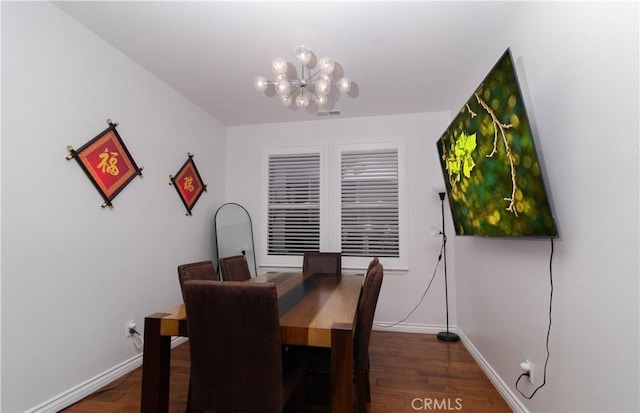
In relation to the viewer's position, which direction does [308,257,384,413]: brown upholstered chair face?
facing to the left of the viewer

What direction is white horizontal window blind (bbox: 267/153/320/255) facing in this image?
toward the camera

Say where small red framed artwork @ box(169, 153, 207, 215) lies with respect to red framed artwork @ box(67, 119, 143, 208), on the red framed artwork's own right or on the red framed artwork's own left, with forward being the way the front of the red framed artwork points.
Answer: on the red framed artwork's own left

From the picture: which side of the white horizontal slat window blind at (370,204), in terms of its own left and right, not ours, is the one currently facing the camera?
front

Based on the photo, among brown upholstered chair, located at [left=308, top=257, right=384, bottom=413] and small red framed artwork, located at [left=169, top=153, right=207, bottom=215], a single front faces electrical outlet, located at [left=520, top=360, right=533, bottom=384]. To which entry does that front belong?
the small red framed artwork

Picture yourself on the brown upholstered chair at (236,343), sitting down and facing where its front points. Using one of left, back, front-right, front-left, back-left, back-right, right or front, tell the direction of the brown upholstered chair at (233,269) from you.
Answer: front

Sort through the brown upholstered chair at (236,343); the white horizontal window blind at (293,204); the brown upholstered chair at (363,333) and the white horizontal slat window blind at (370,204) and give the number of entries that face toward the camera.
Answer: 2

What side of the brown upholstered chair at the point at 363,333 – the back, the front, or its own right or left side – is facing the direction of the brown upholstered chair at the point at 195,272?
front

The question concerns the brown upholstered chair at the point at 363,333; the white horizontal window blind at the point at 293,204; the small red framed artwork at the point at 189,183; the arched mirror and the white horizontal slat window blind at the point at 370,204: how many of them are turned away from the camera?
0

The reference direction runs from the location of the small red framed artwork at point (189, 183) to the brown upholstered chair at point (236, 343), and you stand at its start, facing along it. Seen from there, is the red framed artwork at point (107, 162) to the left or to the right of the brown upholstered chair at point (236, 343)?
right

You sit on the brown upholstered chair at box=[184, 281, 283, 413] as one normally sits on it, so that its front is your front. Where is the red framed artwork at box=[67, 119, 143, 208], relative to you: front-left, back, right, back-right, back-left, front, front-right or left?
front-left

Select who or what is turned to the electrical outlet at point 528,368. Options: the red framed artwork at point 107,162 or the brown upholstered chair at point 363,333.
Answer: the red framed artwork

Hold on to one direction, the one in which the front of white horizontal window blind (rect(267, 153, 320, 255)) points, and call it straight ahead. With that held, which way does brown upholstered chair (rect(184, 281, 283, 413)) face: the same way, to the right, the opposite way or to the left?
the opposite way

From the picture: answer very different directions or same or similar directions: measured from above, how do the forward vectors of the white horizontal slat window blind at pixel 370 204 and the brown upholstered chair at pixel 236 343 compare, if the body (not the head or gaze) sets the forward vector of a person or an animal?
very different directions

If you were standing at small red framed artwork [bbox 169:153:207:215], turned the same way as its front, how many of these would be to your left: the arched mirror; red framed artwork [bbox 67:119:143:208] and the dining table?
1

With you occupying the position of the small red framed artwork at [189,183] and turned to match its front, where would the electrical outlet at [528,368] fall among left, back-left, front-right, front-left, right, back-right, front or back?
front

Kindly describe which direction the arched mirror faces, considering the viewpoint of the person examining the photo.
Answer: facing the viewer and to the right of the viewer

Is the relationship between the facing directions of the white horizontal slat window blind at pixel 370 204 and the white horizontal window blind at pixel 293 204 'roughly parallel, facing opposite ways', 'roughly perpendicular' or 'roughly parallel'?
roughly parallel

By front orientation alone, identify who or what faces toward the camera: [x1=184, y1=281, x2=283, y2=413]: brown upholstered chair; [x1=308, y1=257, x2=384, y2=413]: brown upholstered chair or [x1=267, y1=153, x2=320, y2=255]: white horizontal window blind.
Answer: the white horizontal window blind

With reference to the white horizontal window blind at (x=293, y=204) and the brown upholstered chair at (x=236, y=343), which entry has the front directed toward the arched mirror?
the brown upholstered chair

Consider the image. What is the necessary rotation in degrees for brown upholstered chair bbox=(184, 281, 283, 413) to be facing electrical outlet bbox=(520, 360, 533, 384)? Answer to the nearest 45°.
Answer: approximately 90° to its right
